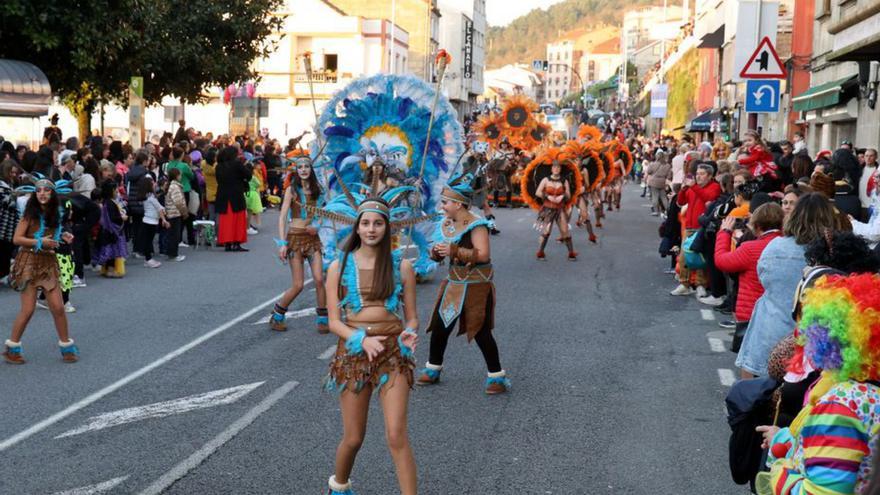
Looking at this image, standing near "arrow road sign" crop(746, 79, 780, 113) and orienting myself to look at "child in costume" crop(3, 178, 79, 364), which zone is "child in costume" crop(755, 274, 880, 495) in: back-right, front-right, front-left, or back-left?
front-left

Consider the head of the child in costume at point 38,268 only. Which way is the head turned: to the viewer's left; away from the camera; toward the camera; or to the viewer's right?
toward the camera

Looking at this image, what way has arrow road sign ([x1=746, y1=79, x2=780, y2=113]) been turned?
toward the camera

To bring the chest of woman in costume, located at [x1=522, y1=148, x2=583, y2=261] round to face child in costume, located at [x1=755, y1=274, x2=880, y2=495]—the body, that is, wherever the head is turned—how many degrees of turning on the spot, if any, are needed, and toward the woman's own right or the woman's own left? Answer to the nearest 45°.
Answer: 0° — they already face them

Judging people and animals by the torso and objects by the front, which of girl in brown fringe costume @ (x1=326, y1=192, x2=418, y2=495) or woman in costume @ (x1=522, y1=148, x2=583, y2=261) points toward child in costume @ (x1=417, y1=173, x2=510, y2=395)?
woman in costume @ (x1=522, y1=148, x2=583, y2=261)

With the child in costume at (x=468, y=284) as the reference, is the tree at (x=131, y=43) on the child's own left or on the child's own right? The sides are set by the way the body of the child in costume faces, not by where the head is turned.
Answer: on the child's own right

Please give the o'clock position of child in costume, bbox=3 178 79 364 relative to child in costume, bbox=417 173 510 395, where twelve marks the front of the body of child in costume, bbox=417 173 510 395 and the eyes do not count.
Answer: child in costume, bbox=3 178 79 364 is roughly at 2 o'clock from child in costume, bbox=417 173 510 395.

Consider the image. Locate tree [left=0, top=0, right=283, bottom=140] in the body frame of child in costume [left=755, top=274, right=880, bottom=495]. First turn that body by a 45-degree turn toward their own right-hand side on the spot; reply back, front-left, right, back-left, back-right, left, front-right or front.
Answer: front

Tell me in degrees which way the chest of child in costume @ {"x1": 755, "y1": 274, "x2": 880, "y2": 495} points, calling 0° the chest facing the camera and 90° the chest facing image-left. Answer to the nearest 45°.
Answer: approximately 90°

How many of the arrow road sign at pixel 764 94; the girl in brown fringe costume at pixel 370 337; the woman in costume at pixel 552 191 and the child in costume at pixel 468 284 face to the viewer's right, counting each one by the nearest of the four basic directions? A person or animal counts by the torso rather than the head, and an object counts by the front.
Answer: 0
